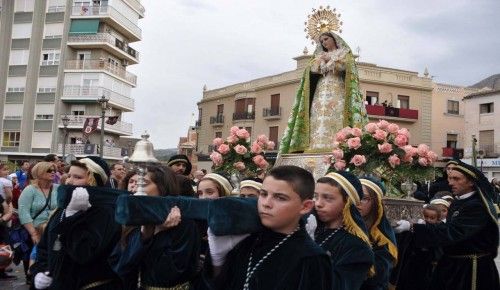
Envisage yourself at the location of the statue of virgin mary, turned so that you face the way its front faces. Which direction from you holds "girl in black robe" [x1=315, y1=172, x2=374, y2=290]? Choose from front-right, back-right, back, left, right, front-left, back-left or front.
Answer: front

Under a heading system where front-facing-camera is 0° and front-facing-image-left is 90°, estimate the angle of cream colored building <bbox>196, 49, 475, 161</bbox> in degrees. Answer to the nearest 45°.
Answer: approximately 0°

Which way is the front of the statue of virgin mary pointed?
toward the camera

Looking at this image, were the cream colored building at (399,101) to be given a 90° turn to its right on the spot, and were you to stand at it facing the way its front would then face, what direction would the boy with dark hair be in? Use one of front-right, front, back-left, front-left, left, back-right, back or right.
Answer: left

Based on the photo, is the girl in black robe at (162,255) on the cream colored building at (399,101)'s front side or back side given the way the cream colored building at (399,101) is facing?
on the front side

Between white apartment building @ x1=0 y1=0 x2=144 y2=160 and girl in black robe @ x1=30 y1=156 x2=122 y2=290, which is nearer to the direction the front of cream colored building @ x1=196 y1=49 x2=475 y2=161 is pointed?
the girl in black robe

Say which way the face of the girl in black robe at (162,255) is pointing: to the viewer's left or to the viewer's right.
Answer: to the viewer's left

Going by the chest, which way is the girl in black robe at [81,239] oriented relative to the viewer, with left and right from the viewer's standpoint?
facing the viewer and to the left of the viewer

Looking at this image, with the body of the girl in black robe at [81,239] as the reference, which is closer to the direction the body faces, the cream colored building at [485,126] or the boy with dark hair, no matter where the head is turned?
the boy with dark hair

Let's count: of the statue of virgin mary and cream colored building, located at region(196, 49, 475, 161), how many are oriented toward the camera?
2

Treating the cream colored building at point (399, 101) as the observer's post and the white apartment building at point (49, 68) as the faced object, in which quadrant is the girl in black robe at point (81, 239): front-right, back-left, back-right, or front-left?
front-left

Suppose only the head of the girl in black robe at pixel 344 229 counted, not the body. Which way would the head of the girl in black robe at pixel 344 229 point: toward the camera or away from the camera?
toward the camera

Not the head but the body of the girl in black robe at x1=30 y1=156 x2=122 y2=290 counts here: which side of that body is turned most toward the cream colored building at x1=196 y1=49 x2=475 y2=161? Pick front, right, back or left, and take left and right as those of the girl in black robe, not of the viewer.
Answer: back

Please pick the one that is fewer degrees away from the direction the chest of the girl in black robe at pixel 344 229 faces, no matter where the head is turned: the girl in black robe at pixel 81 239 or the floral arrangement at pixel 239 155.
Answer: the girl in black robe

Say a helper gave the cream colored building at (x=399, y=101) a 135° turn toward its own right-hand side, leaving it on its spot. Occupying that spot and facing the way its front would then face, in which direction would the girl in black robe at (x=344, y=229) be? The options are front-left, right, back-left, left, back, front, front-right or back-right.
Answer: back-left
